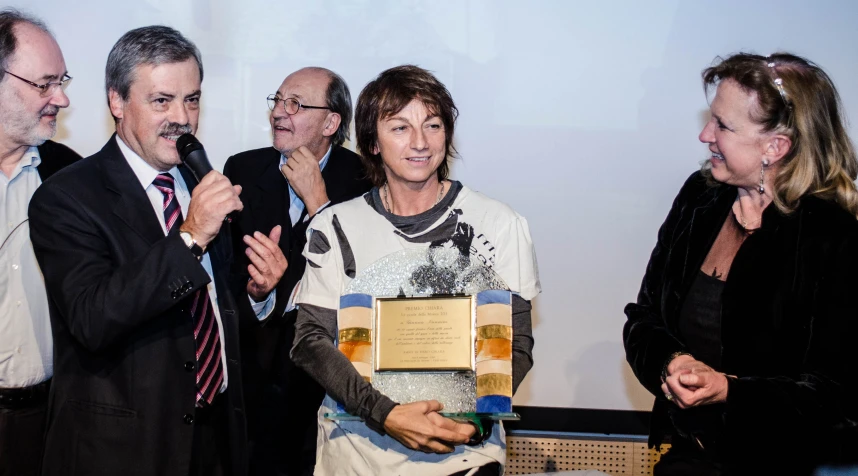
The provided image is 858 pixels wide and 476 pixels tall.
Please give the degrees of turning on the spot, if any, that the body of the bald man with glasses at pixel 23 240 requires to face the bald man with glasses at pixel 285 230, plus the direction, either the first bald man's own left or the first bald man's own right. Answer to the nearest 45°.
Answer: approximately 45° to the first bald man's own left

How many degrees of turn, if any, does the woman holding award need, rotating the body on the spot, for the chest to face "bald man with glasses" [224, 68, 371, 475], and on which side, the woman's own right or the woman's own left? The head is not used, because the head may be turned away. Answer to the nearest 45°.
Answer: approximately 135° to the woman's own right

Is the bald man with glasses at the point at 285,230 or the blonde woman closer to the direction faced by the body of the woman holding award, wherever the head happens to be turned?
the blonde woman

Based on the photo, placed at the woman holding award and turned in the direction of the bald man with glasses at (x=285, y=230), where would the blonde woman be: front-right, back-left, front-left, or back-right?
back-right

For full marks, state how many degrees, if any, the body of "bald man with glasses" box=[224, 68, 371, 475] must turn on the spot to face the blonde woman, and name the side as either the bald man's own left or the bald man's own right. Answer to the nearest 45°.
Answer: approximately 90° to the bald man's own left

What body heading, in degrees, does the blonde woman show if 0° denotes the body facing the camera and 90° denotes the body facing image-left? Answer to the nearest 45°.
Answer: approximately 45°

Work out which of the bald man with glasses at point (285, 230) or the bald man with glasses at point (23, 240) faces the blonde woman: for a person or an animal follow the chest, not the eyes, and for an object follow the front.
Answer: the bald man with glasses at point (23, 240)

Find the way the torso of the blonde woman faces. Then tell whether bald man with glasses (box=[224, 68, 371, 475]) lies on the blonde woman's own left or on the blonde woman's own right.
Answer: on the blonde woman's own right

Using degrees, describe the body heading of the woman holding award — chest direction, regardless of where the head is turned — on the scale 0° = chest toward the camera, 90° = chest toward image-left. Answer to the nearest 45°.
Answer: approximately 0°

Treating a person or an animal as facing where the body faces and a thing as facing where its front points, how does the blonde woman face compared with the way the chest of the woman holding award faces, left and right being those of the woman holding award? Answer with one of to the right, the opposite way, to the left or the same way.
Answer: to the right

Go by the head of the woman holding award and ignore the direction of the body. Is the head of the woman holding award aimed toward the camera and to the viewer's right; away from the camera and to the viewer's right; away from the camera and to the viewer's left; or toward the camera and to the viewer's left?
toward the camera and to the viewer's right

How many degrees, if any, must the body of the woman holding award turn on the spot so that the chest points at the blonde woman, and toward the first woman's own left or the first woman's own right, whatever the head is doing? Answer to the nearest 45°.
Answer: approximately 90° to the first woman's own left

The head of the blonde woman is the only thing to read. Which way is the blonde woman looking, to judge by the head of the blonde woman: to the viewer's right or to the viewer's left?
to the viewer's left
